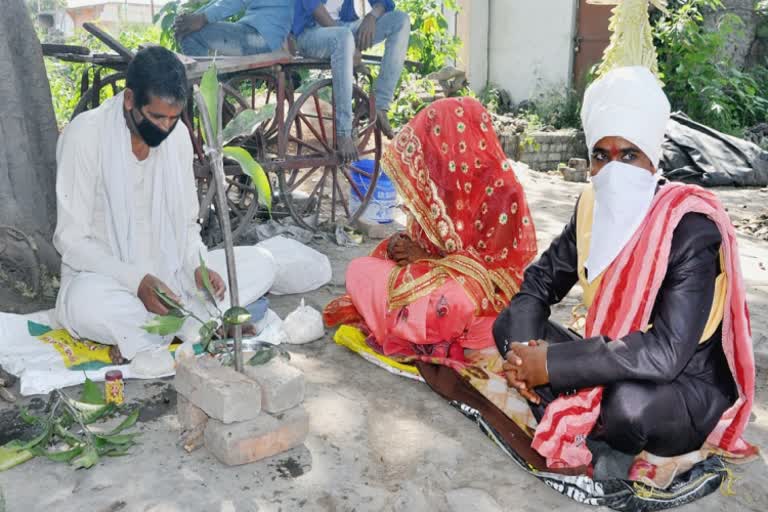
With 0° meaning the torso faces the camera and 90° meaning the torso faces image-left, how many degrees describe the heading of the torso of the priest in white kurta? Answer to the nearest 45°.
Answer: approximately 315°

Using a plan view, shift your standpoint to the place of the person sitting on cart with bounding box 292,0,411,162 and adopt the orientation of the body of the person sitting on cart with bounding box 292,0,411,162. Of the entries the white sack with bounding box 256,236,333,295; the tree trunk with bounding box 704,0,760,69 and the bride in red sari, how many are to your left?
1

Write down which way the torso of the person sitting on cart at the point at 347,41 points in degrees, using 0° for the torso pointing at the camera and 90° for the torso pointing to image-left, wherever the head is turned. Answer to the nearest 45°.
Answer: approximately 315°

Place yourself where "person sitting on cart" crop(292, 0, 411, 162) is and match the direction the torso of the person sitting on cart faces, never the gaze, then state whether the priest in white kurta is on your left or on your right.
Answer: on your right

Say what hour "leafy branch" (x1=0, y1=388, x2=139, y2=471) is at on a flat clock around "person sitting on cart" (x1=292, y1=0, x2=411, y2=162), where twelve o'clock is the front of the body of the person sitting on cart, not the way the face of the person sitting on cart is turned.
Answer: The leafy branch is roughly at 2 o'clock from the person sitting on cart.

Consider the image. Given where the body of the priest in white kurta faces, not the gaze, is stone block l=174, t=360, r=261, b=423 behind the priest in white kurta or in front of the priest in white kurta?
in front

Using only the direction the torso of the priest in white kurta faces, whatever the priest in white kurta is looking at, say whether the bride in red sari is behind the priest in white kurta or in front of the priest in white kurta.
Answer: in front

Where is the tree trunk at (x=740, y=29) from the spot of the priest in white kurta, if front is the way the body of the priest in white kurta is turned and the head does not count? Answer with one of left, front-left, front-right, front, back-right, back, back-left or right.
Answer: left

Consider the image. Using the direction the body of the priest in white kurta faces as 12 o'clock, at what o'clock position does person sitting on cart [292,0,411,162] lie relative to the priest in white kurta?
The person sitting on cart is roughly at 9 o'clock from the priest in white kurta.
